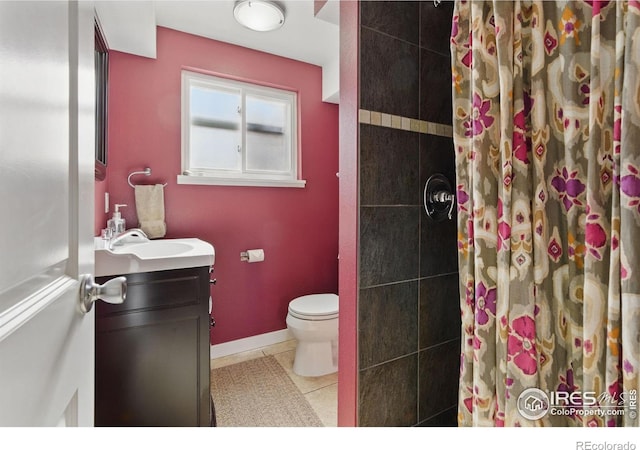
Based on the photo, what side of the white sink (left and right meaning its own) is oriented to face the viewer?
right

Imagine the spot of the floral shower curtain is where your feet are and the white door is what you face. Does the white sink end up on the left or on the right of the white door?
right

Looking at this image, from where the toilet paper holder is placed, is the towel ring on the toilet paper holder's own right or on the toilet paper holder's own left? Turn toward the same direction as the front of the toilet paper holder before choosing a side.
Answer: on the toilet paper holder's own right

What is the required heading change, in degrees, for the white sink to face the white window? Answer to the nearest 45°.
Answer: approximately 45° to its left

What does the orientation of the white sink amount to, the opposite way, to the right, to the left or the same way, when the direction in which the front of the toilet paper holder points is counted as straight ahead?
to the left

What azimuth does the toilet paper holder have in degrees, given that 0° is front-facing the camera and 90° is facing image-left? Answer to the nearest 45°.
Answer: approximately 0°

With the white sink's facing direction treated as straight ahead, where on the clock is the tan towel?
The tan towel is roughly at 9 o'clock from the white sink.

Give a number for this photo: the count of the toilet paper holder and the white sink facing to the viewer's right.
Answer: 1

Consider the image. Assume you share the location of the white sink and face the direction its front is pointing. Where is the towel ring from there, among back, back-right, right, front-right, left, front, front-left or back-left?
left
